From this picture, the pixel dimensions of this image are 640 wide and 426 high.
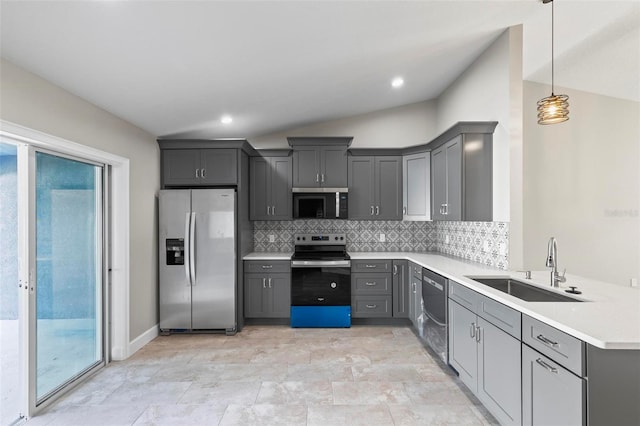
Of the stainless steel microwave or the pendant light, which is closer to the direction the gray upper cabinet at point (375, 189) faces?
the pendant light

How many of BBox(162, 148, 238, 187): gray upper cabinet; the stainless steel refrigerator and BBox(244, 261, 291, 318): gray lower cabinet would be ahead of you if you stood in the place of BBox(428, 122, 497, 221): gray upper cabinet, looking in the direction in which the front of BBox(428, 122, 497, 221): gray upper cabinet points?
3

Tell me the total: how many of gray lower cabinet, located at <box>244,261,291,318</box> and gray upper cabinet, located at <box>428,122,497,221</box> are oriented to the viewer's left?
1

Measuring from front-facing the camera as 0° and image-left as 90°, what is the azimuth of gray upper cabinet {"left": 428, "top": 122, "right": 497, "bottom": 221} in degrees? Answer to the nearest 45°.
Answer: approximately 90°

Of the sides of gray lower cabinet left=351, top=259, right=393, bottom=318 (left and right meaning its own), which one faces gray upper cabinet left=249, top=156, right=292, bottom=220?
right

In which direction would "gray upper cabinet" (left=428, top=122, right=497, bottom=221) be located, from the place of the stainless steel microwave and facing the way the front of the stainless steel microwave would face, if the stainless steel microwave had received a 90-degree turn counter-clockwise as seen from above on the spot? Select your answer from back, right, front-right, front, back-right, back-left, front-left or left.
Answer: front-right

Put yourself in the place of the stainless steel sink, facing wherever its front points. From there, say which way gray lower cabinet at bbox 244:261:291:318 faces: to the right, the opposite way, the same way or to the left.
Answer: to the left

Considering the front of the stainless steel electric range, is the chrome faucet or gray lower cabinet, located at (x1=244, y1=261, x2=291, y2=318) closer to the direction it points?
the chrome faucet

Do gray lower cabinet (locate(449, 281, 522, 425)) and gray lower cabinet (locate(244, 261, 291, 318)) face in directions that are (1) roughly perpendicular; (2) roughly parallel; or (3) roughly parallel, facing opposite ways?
roughly perpendicular

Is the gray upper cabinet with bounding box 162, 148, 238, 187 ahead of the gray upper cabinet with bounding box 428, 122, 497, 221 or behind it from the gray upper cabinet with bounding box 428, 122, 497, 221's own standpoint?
ahead
